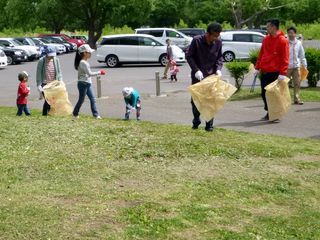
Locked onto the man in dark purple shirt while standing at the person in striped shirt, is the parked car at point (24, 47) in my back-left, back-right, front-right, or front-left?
back-left

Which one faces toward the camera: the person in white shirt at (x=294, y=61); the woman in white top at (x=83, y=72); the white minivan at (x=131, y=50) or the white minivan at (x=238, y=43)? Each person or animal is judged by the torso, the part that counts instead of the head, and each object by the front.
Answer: the person in white shirt

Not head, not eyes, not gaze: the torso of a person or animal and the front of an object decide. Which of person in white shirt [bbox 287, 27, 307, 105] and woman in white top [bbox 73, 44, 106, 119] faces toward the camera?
the person in white shirt
